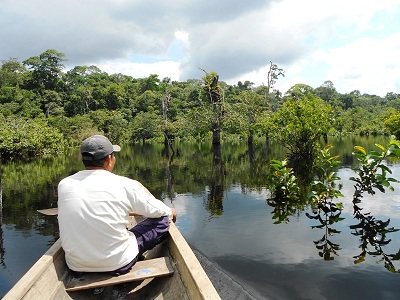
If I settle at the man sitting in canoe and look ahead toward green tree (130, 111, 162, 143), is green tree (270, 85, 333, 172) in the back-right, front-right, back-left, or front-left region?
front-right

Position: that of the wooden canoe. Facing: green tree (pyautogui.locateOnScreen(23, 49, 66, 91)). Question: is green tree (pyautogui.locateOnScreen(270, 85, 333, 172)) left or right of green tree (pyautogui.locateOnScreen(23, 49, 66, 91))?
right

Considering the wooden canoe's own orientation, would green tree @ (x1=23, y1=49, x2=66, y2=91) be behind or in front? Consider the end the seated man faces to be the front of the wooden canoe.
in front

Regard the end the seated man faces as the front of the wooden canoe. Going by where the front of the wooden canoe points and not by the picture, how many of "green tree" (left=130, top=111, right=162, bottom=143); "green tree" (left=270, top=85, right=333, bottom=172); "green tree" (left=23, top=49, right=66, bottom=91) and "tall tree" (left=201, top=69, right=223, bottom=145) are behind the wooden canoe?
0

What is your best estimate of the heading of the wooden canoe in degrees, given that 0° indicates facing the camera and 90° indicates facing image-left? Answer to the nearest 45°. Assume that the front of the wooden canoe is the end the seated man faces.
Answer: approximately 180°

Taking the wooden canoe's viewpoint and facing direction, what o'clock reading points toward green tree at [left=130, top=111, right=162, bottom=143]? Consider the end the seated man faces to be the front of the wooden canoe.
The green tree is roughly at 12 o'clock from the wooden canoe.

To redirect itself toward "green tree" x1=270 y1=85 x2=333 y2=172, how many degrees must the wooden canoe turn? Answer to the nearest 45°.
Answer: approximately 45° to its right

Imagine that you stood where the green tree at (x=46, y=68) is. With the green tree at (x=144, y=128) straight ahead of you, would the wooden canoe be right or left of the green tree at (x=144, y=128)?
right

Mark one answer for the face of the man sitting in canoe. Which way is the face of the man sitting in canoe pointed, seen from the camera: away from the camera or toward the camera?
away from the camera

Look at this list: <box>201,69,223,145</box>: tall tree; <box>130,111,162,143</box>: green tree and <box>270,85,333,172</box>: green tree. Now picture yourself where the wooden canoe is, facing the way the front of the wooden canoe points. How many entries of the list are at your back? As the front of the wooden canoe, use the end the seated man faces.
0
